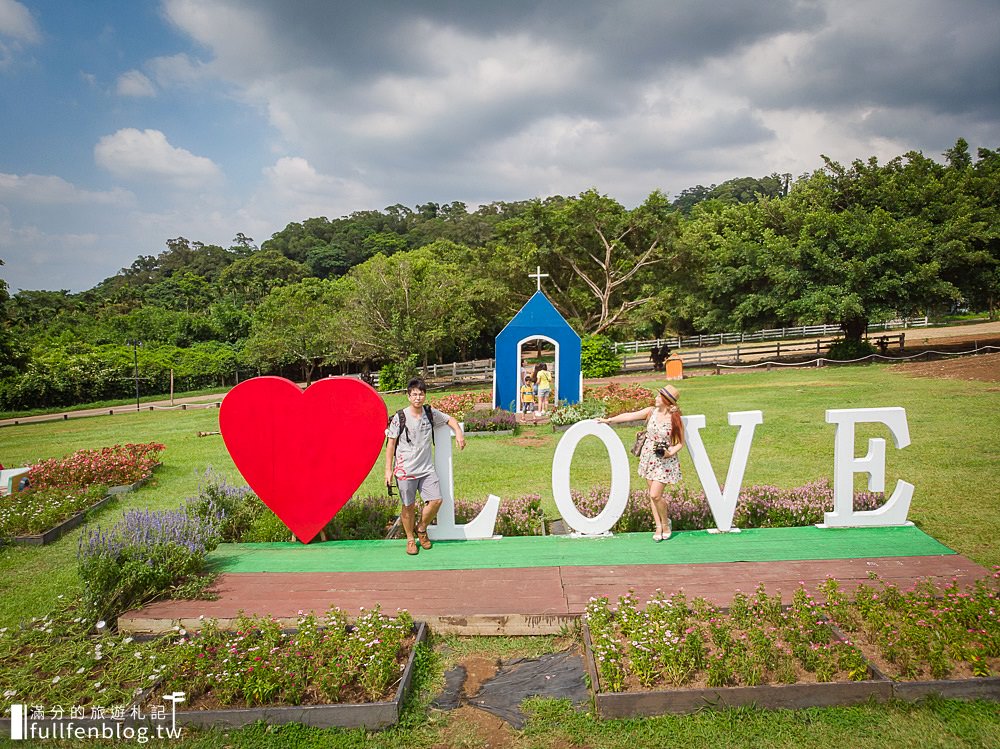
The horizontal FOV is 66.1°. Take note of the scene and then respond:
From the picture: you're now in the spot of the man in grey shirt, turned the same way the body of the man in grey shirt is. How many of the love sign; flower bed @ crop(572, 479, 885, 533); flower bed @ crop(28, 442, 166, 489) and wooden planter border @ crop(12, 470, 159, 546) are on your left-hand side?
2

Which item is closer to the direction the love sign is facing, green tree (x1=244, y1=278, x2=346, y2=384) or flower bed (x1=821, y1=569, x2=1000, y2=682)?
the flower bed

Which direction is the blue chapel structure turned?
toward the camera

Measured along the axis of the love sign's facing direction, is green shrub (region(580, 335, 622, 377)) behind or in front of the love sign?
behind

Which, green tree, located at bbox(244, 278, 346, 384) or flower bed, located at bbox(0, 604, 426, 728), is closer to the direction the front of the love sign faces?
the flower bed

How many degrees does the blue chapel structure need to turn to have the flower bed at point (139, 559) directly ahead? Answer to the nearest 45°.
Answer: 0° — it already faces it

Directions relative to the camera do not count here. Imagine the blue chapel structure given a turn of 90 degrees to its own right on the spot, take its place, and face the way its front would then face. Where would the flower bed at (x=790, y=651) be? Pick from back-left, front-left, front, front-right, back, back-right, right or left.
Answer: left

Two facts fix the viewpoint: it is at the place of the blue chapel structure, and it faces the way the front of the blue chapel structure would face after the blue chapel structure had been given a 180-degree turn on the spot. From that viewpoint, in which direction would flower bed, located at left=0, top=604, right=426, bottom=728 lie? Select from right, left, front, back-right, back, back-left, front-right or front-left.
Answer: back

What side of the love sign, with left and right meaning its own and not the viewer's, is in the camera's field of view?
front

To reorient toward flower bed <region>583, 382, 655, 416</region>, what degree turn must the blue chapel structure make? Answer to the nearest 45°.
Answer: approximately 90° to its left

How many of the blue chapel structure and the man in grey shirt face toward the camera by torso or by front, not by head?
2

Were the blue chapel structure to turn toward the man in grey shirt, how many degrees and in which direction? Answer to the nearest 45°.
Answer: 0° — it already faces them
